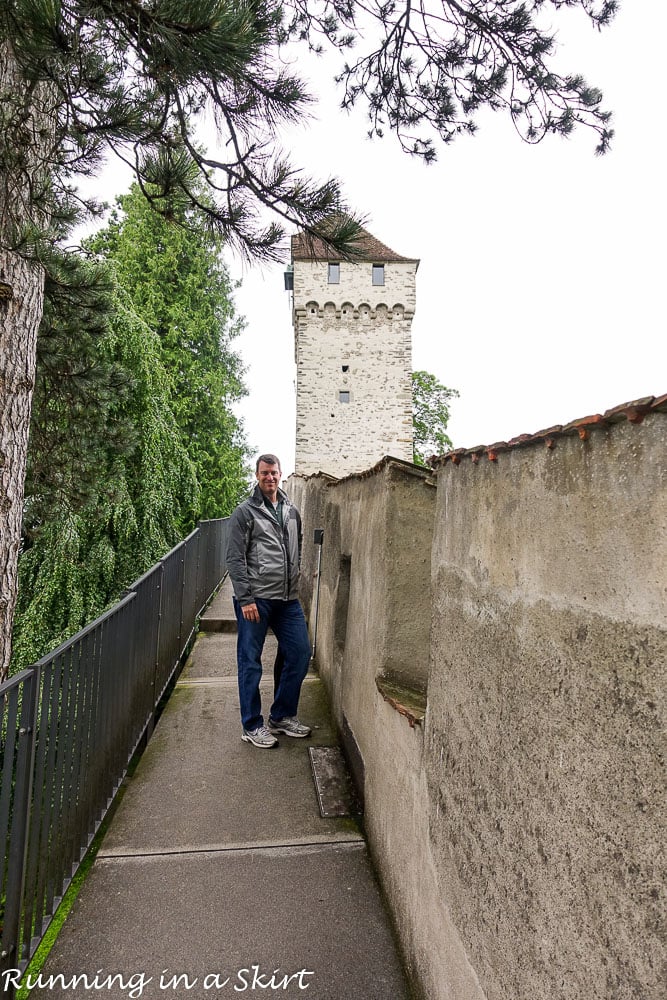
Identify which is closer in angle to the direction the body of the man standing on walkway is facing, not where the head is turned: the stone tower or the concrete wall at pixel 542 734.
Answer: the concrete wall

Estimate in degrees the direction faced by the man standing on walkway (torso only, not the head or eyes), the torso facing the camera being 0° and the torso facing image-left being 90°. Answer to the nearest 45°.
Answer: approximately 315°

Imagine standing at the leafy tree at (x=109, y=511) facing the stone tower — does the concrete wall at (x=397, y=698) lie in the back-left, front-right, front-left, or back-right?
back-right

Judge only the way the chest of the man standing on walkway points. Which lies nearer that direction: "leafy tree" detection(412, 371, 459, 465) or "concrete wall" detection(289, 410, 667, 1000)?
the concrete wall

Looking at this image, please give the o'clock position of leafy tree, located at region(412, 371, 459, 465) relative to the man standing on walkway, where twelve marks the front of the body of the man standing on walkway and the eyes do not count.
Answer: The leafy tree is roughly at 8 o'clock from the man standing on walkway.

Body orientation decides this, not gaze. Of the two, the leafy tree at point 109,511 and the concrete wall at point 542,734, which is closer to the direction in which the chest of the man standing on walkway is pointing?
the concrete wall

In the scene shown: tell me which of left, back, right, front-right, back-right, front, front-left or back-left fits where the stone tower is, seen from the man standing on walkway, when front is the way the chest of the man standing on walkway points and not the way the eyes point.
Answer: back-left

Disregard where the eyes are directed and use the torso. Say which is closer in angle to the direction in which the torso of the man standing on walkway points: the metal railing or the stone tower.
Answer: the metal railing

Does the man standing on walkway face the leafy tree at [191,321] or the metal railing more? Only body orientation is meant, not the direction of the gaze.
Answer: the metal railing

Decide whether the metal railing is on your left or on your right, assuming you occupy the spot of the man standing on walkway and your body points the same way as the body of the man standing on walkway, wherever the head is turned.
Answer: on your right

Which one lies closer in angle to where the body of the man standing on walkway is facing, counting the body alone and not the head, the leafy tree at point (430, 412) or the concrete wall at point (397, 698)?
the concrete wall

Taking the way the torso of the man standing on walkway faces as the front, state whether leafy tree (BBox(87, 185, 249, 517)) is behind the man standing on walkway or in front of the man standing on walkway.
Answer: behind
